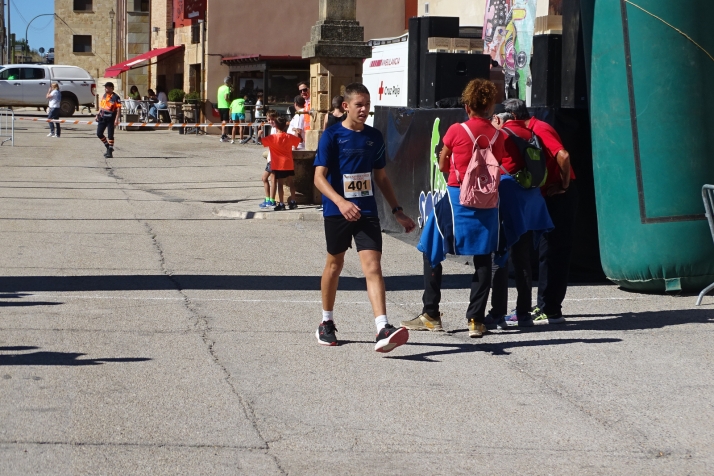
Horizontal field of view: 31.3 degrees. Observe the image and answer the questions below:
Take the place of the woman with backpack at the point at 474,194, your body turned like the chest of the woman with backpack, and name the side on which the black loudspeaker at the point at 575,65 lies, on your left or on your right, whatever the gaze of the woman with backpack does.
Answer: on your right

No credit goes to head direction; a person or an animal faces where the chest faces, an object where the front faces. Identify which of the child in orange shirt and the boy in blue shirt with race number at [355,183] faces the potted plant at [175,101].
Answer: the child in orange shirt

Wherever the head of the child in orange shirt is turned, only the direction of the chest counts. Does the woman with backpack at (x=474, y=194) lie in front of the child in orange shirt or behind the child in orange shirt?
behind

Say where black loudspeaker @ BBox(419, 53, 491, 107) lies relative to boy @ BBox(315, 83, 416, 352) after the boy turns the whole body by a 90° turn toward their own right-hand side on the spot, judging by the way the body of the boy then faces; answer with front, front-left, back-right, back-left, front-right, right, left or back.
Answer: back-right

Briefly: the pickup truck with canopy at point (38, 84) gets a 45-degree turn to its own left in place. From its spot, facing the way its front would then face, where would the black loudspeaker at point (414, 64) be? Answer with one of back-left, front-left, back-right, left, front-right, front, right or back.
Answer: front-left

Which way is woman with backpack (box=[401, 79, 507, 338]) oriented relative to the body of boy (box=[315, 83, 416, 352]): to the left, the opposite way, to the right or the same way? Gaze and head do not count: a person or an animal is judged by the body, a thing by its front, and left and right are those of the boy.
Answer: the opposite way

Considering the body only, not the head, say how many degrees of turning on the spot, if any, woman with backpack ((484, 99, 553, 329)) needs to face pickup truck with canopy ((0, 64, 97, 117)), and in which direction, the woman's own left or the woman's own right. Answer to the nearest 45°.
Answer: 0° — they already face it

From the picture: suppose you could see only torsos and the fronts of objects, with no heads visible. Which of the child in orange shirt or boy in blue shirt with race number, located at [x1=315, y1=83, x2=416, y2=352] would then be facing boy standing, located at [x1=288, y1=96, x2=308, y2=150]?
the child in orange shirt

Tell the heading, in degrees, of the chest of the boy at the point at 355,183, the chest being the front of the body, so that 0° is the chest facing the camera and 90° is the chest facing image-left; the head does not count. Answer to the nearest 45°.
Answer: approximately 315°

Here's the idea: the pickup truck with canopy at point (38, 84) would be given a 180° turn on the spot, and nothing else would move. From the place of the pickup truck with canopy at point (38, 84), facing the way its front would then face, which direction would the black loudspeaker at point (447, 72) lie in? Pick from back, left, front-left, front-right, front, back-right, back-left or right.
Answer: right

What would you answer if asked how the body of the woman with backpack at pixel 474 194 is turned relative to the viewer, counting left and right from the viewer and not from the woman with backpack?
facing away from the viewer and to the left of the viewer

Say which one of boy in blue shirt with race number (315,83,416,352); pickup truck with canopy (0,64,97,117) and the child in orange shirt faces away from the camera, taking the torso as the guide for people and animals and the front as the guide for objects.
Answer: the child in orange shirt

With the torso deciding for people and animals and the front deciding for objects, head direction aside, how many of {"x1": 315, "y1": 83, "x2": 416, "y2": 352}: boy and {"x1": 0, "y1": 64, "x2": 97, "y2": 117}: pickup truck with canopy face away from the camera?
0

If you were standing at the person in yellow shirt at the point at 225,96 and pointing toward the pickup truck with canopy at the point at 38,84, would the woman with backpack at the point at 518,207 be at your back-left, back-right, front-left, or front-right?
back-left

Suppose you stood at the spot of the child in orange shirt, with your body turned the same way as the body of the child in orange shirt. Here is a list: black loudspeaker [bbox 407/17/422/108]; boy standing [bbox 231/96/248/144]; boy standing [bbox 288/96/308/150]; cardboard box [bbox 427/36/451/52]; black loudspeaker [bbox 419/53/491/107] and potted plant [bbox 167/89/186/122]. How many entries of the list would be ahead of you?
3

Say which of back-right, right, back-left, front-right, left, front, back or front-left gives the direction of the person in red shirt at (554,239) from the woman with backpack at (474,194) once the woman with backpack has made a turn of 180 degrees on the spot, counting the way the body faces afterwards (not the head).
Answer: left

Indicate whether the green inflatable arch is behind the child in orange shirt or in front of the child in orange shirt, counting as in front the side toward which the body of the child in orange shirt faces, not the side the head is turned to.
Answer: behind

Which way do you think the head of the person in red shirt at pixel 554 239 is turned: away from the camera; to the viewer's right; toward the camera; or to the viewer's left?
away from the camera

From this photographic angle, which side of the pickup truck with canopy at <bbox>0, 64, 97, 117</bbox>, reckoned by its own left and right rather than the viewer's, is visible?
left
